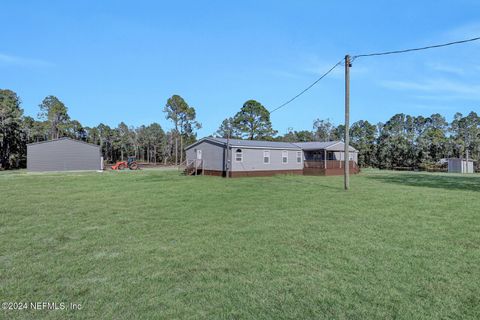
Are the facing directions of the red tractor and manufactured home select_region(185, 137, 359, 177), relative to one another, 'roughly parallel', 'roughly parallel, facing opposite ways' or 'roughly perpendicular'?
roughly perpendicular

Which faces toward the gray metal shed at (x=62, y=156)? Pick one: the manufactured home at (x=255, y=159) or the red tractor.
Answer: the red tractor

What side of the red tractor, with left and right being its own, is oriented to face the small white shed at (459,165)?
back

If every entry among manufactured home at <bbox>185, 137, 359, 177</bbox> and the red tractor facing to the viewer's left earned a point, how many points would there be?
1

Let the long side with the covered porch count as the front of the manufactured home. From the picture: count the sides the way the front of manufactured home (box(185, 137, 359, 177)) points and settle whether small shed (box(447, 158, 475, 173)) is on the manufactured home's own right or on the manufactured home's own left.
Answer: on the manufactured home's own left

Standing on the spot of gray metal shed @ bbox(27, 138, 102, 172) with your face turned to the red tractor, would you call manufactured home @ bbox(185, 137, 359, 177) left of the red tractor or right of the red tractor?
right

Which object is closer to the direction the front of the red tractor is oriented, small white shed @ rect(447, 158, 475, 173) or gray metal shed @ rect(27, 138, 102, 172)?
the gray metal shed

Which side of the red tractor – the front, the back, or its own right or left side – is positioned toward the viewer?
left

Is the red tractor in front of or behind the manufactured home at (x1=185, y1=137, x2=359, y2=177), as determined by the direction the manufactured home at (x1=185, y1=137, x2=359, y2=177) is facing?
behind

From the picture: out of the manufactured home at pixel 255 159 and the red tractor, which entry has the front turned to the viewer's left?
the red tractor
